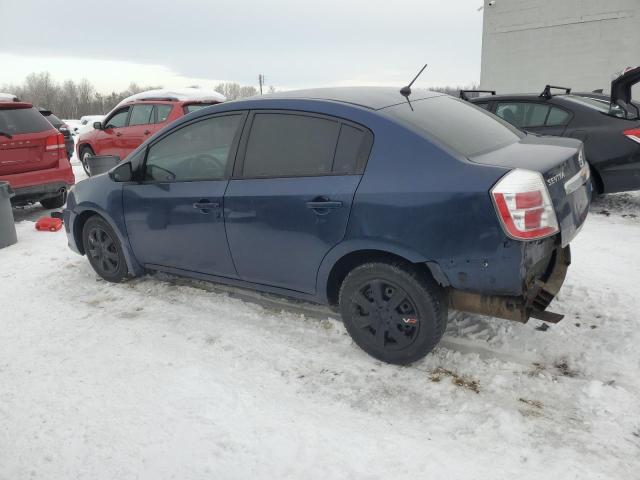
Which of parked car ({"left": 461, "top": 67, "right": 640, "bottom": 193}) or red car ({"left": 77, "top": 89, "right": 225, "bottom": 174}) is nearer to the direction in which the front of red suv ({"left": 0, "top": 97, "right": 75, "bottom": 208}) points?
the red car

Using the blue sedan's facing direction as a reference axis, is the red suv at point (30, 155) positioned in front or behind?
in front

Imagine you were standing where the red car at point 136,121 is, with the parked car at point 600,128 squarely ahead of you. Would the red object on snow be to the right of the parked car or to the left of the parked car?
right

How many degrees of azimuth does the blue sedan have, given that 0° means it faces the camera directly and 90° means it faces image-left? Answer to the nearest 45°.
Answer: approximately 135°

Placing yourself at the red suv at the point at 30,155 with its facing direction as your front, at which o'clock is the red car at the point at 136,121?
The red car is roughly at 1 o'clock from the red suv.

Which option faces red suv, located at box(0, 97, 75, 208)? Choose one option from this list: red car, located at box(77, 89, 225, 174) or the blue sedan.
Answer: the blue sedan

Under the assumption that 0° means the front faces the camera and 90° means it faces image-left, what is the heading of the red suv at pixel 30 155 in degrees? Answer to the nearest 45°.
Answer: approximately 180°

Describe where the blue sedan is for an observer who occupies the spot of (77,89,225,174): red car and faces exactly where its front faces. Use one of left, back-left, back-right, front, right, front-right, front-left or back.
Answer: back-left

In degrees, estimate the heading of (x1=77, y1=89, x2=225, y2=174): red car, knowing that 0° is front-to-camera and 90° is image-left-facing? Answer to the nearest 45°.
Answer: approximately 135°

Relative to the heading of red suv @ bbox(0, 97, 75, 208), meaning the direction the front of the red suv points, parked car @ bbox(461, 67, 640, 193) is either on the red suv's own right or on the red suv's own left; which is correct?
on the red suv's own right

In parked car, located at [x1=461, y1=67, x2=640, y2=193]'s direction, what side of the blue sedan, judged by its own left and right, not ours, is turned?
right

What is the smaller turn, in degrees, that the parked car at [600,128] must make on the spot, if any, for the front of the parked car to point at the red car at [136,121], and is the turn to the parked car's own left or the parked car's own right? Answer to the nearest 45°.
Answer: approximately 45° to the parked car's own left

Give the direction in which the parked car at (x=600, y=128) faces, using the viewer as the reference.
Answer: facing away from the viewer and to the left of the viewer
